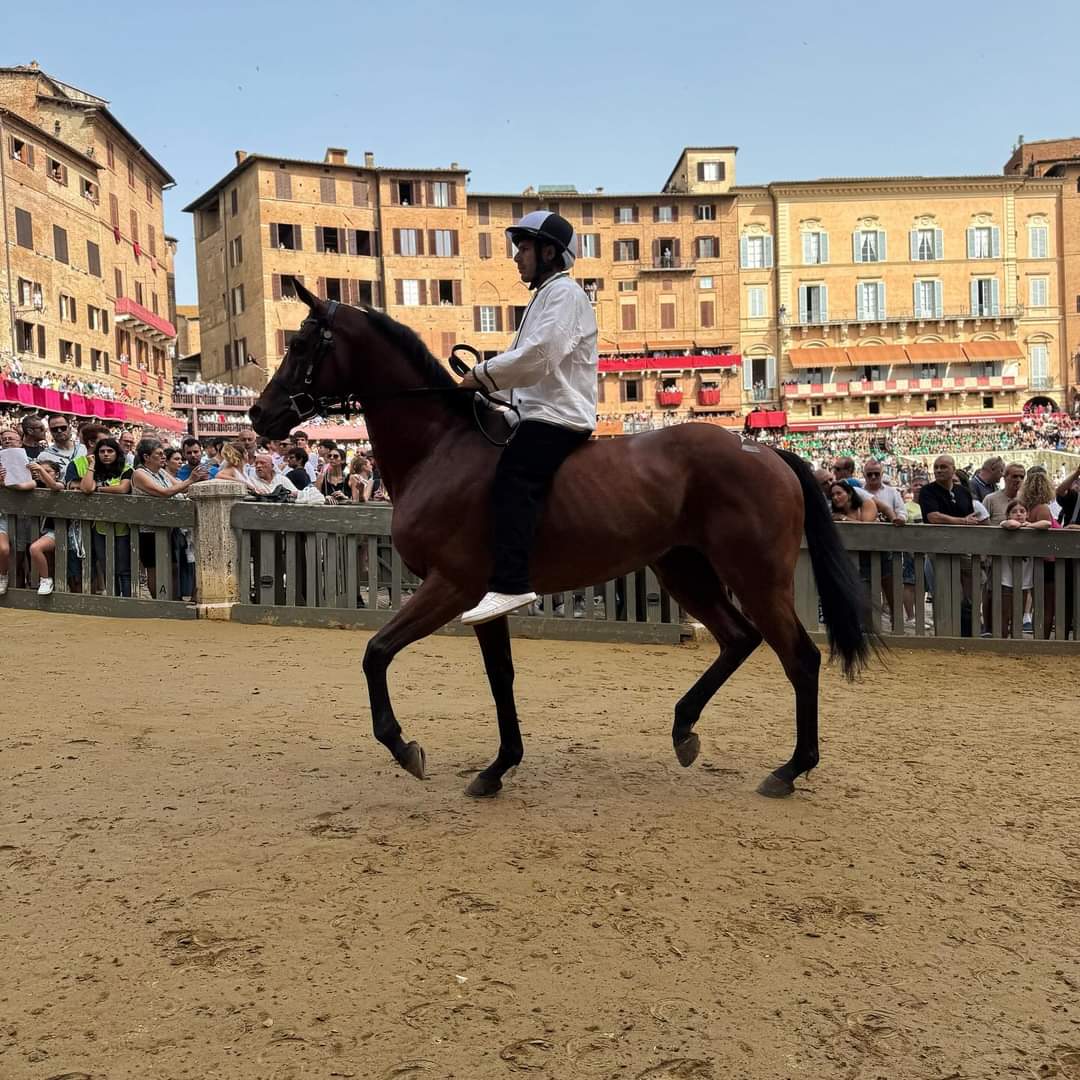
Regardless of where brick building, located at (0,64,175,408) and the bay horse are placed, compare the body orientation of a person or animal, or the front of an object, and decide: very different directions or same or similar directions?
very different directions

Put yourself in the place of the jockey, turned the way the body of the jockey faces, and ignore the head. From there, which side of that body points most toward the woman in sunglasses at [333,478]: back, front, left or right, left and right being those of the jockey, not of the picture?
right

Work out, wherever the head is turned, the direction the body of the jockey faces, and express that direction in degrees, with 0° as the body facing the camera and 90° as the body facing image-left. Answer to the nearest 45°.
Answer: approximately 90°

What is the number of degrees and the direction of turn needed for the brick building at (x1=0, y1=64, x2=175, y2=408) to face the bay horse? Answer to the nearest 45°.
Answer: approximately 45° to its right

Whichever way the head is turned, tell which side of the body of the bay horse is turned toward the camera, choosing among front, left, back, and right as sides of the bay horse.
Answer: left
